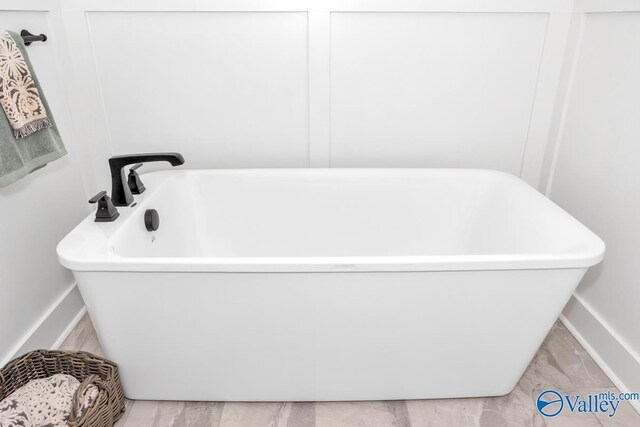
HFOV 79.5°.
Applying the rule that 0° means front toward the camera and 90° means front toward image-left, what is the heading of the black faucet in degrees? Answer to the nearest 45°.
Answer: approximately 270°
